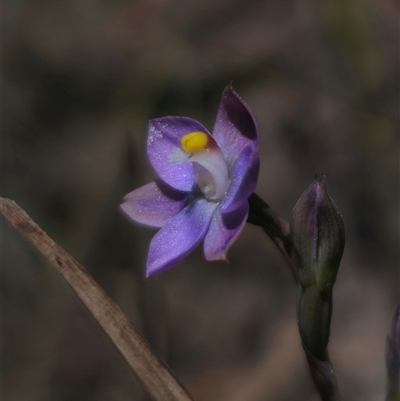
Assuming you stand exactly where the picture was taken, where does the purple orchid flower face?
facing the viewer and to the left of the viewer
